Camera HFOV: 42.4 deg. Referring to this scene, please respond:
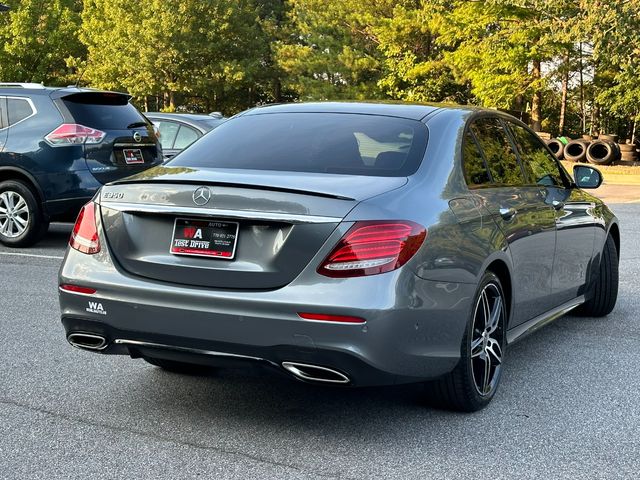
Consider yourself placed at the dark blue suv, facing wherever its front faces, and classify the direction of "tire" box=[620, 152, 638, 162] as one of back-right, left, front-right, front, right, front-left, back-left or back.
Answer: right

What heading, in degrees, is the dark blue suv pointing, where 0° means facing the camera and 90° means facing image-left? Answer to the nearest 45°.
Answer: approximately 135°

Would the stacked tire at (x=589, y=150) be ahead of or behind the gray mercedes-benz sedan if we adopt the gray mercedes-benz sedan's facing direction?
ahead

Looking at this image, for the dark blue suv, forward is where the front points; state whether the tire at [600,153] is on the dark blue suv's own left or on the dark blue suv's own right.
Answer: on the dark blue suv's own right

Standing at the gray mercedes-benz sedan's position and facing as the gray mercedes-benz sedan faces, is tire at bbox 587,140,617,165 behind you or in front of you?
in front

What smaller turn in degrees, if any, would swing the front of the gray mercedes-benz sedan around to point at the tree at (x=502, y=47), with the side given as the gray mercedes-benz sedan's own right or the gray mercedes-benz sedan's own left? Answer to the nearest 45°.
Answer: approximately 45° to the gray mercedes-benz sedan's own left

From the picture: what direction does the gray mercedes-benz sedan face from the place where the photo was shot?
facing away from the viewer and to the right of the viewer

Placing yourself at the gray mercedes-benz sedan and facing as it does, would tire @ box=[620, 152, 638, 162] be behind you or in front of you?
in front

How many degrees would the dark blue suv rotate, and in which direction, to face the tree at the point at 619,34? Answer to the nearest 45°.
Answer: approximately 90° to its right

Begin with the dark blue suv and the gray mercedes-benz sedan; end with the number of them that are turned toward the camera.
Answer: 0
